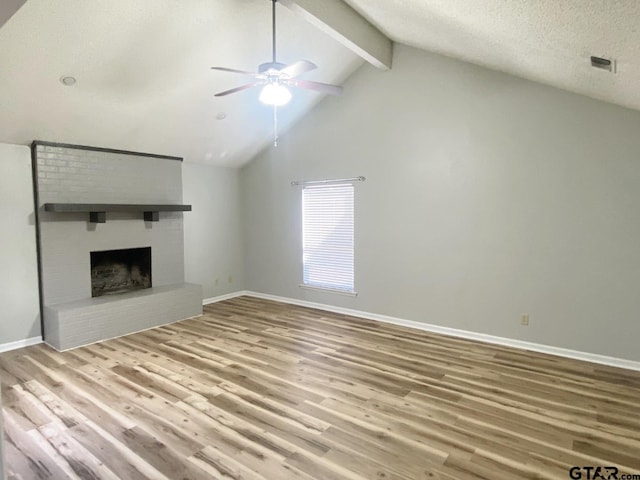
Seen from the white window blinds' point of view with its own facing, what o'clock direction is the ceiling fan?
The ceiling fan is roughly at 11 o'clock from the white window blinds.

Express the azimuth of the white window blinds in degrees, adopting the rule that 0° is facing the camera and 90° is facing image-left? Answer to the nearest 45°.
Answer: approximately 45°

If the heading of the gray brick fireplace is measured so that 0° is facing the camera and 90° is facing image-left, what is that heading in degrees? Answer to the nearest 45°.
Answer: approximately 315°

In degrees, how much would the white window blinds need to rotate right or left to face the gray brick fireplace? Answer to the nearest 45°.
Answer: approximately 45° to its right
